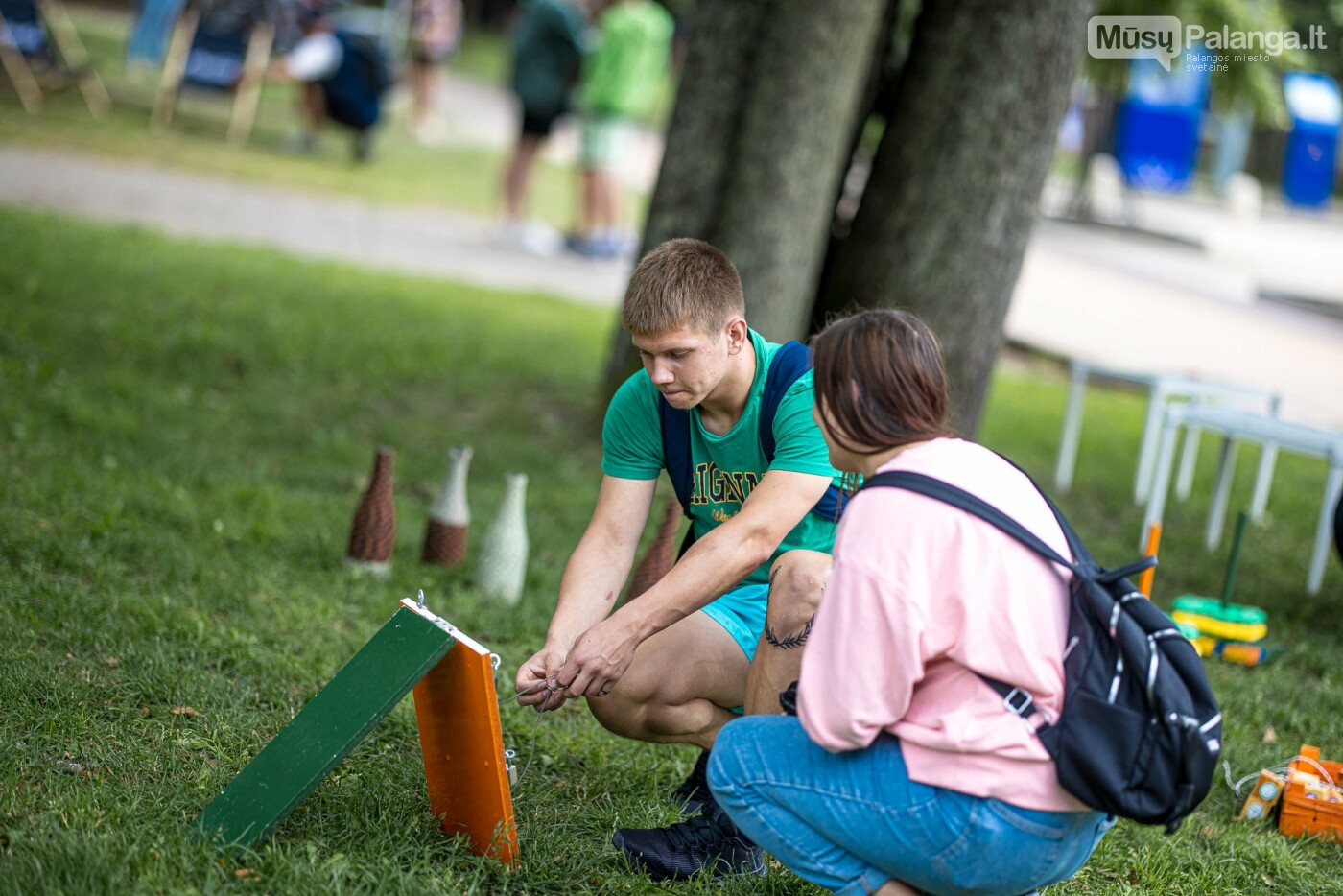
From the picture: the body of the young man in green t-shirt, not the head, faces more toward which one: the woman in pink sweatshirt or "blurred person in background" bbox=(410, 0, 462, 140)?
the woman in pink sweatshirt

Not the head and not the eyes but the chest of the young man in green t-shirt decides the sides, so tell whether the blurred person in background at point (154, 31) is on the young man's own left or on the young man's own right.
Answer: on the young man's own right

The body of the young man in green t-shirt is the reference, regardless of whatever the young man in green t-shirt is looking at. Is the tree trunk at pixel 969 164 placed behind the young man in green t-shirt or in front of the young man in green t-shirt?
behind

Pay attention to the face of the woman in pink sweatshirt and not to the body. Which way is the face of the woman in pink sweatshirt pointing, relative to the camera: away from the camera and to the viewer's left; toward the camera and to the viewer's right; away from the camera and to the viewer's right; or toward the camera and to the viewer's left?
away from the camera and to the viewer's left

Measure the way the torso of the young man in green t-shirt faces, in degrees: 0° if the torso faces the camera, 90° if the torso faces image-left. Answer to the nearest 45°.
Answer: approximately 45°

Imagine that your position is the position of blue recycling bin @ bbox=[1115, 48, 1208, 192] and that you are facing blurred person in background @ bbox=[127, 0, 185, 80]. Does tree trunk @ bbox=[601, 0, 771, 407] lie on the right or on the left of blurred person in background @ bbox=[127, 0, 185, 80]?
left

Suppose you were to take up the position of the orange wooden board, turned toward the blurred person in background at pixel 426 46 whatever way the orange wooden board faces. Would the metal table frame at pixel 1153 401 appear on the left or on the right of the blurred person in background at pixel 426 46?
right
